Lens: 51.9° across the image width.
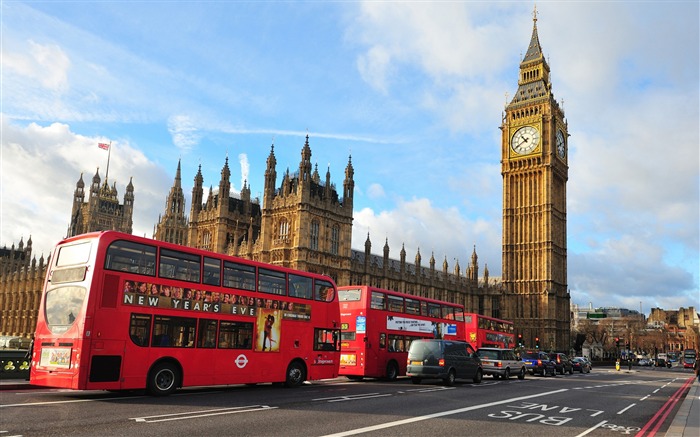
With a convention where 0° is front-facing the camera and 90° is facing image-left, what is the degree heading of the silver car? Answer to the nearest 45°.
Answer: approximately 225°

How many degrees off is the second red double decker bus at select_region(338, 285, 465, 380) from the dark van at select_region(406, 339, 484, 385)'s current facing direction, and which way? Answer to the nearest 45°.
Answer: approximately 90° to its left
